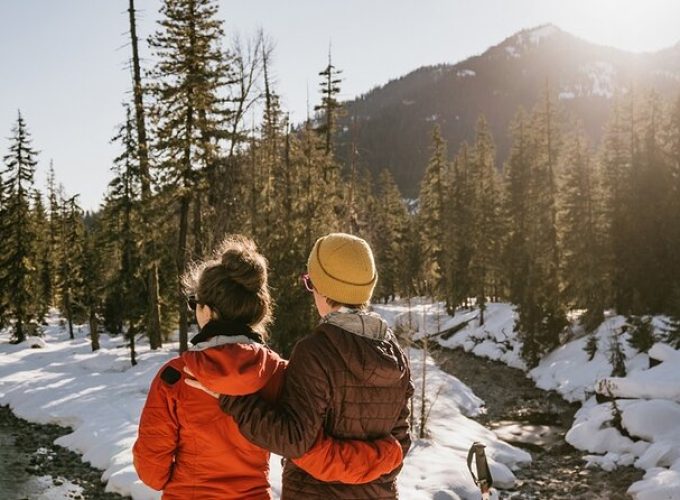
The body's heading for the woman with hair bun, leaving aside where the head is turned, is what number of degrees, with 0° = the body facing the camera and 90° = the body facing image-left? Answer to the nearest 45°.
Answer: approximately 180°

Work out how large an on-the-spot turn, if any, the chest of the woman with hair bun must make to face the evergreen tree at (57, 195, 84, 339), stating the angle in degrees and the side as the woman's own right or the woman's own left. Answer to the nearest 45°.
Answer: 0° — they already face it

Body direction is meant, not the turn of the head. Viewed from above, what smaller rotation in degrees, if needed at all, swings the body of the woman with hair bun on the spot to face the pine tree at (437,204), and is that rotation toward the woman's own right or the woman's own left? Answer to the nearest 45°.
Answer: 0° — they already face it

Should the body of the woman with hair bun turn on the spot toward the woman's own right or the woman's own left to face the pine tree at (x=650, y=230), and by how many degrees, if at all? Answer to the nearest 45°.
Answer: approximately 45° to the woman's own right

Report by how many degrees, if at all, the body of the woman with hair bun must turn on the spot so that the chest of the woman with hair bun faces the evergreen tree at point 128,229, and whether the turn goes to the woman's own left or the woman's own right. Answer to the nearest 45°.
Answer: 0° — they already face it

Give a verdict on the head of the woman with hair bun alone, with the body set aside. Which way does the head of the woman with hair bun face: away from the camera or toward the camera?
away from the camera

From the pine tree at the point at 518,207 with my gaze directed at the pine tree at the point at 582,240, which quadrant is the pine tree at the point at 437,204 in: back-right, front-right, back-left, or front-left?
back-right

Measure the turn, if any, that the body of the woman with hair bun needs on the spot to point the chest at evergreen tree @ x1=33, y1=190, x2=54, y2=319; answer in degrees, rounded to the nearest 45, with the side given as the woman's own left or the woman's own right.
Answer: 0° — they already face it

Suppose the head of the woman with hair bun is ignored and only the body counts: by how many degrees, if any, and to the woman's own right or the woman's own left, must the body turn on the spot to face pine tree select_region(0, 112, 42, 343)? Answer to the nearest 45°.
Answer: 0° — they already face it

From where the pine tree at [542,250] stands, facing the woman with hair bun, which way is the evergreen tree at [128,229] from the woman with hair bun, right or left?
right

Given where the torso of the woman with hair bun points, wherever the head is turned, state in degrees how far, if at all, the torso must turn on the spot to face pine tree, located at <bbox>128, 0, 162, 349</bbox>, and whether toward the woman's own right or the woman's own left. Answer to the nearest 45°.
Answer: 0° — they already face it
